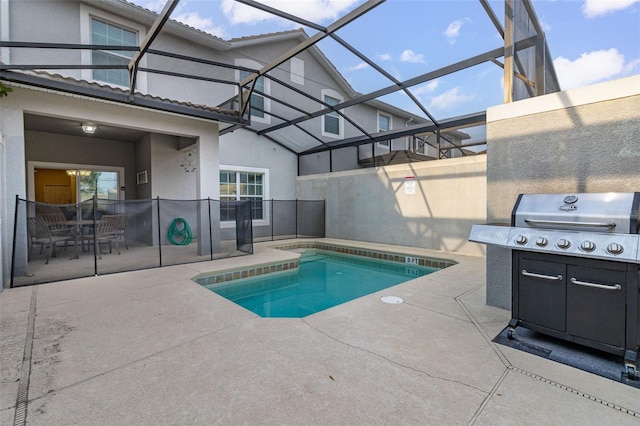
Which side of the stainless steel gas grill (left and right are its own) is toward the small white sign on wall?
right

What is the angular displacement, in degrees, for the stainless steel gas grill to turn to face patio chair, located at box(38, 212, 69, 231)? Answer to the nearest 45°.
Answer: approximately 45° to its right

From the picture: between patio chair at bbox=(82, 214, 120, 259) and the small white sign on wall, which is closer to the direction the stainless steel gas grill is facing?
the patio chair

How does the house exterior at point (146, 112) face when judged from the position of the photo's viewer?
facing the viewer and to the right of the viewer

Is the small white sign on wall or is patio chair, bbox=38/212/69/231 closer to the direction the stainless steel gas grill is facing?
the patio chair

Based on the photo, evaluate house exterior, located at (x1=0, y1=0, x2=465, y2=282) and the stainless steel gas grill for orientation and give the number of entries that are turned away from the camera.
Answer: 0

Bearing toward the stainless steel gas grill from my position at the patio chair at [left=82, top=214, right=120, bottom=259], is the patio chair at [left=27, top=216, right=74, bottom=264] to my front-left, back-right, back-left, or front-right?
back-right

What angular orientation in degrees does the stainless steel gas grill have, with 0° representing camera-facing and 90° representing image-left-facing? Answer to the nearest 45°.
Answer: approximately 45°
